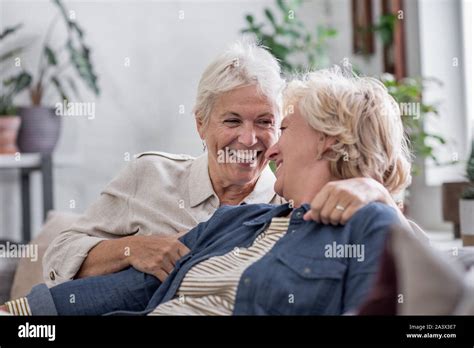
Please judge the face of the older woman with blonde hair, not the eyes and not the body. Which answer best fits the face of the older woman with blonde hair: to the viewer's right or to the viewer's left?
to the viewer's left

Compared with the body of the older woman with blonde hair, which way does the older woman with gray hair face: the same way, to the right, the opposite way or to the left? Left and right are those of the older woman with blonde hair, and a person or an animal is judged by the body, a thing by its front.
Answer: to the left

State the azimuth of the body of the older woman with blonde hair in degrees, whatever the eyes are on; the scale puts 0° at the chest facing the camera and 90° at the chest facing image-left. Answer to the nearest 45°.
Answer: approximately 45°

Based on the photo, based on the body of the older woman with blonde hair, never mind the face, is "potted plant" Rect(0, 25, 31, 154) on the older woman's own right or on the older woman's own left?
on the older woman's own right

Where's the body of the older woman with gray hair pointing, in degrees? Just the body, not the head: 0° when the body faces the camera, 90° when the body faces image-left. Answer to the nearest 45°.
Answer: approximately 315°

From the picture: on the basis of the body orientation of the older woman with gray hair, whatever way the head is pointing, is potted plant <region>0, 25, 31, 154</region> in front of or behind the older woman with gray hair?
behind

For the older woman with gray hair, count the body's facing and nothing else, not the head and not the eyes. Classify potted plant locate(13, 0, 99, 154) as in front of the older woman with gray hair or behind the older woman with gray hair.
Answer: behind

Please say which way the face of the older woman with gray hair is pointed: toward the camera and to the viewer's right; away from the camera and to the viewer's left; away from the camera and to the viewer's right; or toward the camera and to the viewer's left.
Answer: toward the camera and to the viewer's right
